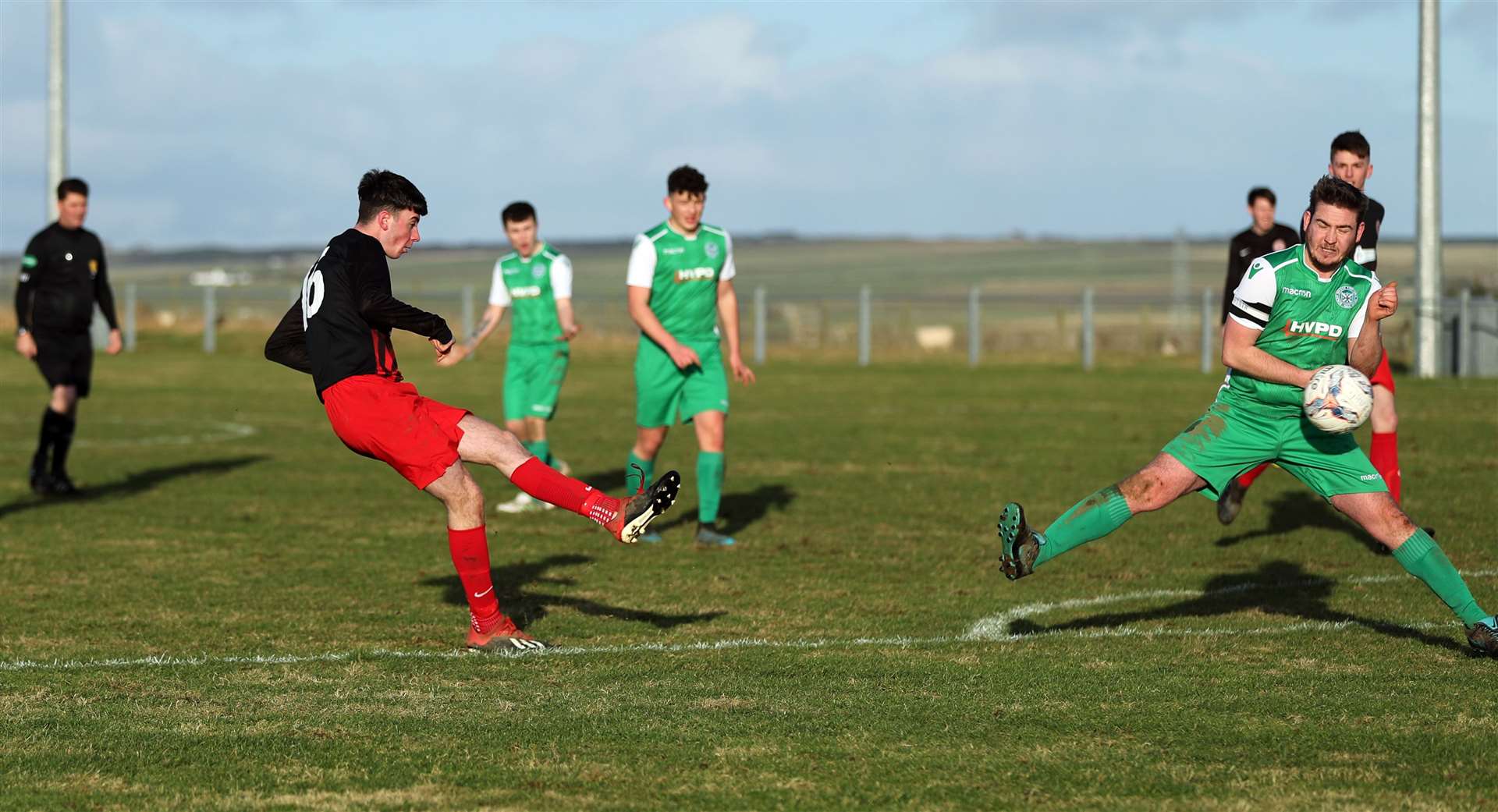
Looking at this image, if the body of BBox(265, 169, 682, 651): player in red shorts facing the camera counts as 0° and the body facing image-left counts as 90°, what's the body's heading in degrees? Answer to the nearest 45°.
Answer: approximately 270°

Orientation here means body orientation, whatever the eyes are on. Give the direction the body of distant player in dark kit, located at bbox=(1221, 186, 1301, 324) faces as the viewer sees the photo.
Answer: toward the camera

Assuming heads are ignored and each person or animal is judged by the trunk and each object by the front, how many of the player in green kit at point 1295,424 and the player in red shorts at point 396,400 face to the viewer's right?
1

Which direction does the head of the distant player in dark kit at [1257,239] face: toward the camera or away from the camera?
toward the camera

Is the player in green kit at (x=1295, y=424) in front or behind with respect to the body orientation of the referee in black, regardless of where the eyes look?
in front

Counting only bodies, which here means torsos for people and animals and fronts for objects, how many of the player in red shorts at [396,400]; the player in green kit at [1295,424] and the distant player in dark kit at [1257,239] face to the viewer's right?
1

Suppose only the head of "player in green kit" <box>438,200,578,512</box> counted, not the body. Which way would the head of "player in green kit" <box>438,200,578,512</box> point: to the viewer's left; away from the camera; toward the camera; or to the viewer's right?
toward the camera

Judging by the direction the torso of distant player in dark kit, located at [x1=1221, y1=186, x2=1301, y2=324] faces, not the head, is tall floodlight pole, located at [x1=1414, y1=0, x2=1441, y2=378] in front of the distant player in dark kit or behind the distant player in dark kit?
behind

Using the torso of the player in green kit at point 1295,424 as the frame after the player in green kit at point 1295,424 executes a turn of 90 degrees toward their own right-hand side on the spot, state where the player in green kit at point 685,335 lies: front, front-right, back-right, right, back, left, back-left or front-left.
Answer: front-right

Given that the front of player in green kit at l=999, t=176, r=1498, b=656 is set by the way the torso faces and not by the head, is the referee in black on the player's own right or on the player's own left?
on the player's own right

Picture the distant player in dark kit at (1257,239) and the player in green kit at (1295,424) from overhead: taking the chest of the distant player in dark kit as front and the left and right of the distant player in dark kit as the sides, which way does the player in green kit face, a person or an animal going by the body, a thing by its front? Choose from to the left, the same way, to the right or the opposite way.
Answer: the same way

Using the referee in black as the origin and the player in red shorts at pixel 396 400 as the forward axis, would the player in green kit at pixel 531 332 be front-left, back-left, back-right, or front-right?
front-left

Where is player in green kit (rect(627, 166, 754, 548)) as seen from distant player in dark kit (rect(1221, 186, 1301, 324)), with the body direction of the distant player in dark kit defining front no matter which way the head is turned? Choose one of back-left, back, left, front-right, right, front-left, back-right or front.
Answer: front-right
